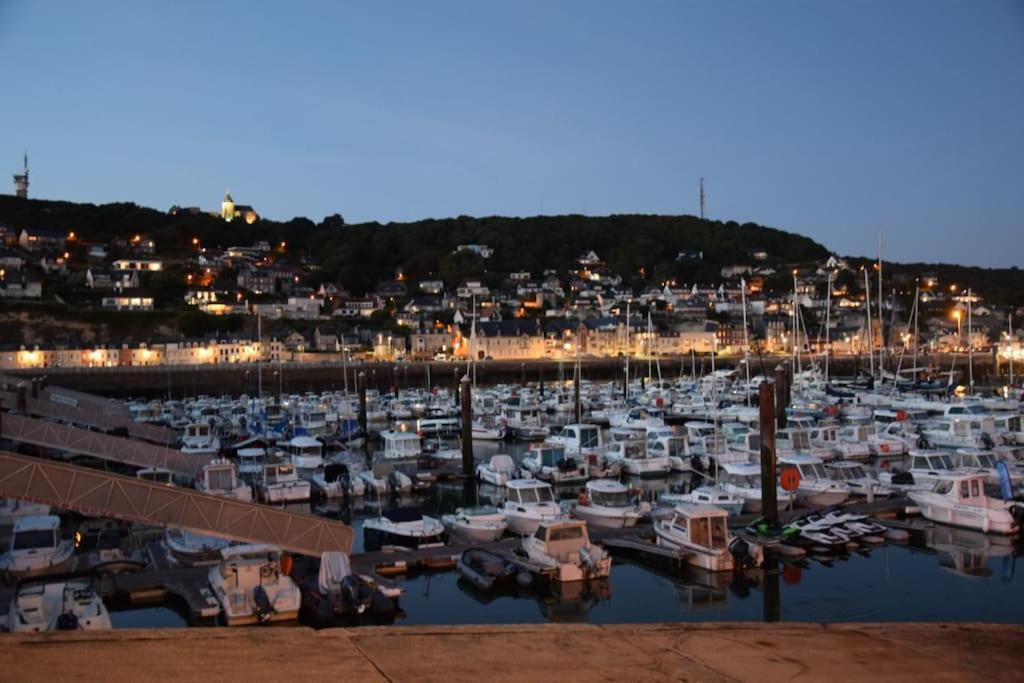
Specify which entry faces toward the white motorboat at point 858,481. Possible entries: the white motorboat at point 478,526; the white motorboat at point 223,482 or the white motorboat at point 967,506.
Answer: the white motorboat at point 967,506

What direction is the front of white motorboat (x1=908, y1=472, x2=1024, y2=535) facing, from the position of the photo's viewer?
facing away from the viewer and to the left of the viewer

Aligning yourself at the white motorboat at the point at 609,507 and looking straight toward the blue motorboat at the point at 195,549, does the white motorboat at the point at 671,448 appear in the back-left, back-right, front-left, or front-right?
back-right

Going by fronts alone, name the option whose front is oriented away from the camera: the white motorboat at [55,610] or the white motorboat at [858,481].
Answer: the white motorboat at [55,610]

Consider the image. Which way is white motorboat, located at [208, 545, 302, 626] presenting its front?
away from the camera

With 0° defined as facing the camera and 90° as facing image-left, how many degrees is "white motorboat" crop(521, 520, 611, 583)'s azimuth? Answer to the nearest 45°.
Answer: approximately 135°

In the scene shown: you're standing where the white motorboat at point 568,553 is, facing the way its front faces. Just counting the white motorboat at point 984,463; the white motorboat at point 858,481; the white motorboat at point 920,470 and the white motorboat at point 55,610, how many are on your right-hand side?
3
